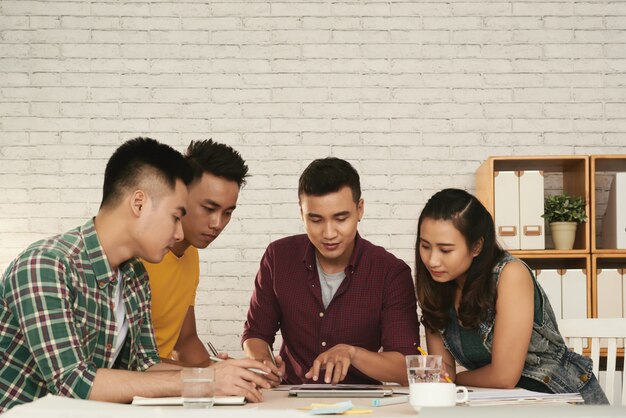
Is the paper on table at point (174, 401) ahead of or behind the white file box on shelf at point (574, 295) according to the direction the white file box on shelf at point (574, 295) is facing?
ahead

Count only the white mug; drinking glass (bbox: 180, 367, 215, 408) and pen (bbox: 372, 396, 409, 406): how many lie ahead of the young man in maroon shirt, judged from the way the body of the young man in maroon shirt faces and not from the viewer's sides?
3

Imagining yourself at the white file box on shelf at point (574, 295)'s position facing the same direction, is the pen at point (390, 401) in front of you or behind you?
in front

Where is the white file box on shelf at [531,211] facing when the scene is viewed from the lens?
facing the viewer

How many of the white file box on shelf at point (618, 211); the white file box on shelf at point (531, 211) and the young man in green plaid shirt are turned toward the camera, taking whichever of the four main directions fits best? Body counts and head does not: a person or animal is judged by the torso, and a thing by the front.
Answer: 2

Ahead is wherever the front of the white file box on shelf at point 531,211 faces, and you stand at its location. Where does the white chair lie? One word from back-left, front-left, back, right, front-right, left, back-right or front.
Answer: front

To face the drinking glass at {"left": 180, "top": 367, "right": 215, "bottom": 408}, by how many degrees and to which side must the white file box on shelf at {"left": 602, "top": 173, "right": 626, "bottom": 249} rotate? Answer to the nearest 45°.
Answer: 0° — it already faces it

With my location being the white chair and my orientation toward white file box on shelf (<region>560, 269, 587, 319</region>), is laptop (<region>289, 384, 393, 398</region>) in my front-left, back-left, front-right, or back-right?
back-left

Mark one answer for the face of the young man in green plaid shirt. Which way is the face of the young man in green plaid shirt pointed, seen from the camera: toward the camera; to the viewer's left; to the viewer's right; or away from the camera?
to the viewer's right

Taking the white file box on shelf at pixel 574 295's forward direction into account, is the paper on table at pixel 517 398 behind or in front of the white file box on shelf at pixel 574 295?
in front

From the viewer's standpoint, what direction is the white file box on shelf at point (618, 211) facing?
toward the camera

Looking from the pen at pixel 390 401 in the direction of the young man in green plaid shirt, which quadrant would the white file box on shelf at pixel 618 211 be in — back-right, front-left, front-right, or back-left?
back-right

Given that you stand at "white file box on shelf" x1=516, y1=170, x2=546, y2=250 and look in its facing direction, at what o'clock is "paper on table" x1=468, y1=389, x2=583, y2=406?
The paper on table is roughly at 12 o'clock from the white file box on shelf.

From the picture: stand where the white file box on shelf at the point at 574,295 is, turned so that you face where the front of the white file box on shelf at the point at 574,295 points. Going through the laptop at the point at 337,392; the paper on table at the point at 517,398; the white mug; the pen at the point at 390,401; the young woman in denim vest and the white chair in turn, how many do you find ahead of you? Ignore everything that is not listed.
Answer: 6

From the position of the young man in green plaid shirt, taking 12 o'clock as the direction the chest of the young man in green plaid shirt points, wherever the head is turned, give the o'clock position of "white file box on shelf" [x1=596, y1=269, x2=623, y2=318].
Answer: The white file box on shelf is roughly at 11 o'clock from the young man in green plaid shirt.
